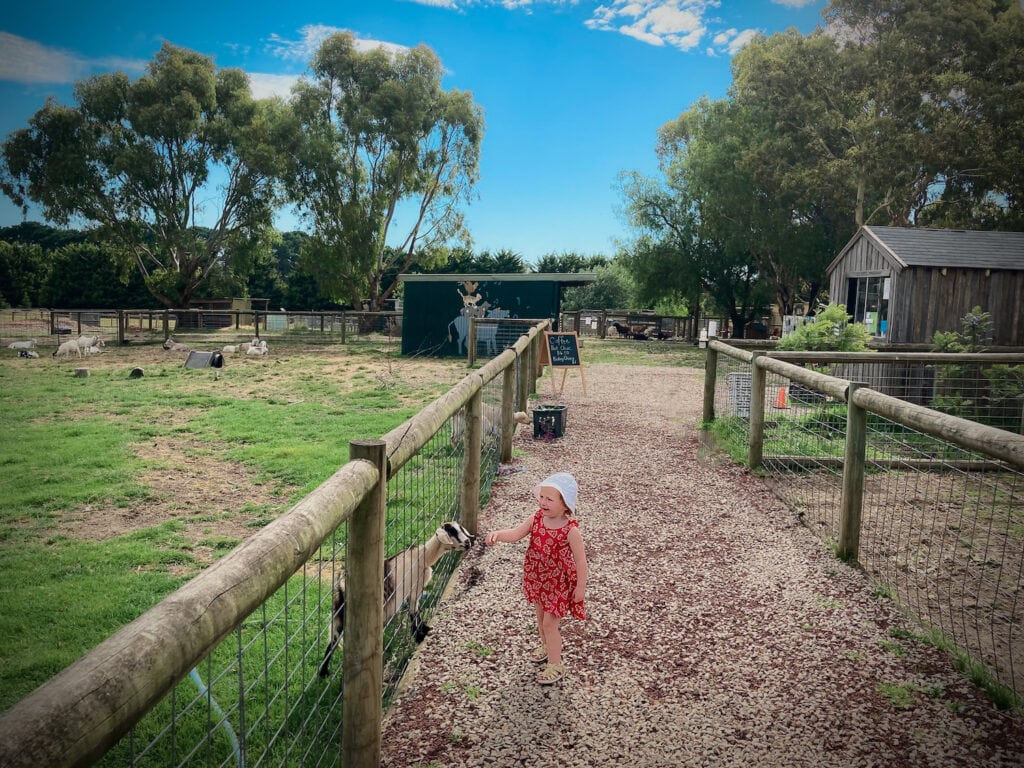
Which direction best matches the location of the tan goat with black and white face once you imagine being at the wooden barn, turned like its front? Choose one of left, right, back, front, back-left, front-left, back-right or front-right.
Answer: front-left

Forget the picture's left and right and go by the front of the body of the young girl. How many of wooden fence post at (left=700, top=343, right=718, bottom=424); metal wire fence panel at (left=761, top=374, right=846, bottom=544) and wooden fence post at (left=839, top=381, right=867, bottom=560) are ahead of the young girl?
0

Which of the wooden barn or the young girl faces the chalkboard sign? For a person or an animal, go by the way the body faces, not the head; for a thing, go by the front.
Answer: the wooden barn

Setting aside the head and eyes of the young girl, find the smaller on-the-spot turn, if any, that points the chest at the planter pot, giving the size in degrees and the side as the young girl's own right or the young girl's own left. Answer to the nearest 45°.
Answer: approximately 135° to the young girl's own right

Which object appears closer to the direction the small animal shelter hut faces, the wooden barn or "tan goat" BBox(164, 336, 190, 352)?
the wooden barn

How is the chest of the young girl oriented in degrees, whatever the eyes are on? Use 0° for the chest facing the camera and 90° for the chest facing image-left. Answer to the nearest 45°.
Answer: approximately 45°

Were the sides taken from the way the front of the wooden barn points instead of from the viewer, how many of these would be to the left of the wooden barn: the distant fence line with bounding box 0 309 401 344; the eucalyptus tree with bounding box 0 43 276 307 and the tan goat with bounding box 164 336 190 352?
0

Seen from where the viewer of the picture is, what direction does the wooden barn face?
facing the viewer and to the left of the viewer
